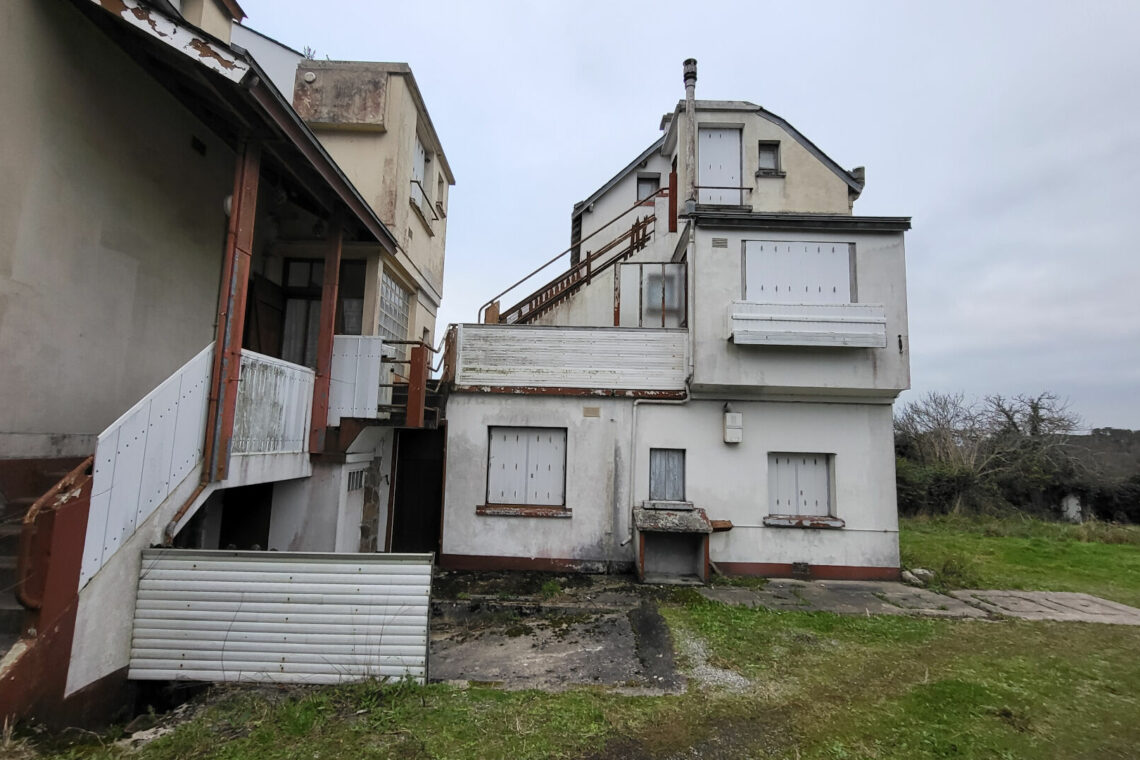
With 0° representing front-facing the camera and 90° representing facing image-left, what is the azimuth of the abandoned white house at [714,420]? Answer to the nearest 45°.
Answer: approximately 0°

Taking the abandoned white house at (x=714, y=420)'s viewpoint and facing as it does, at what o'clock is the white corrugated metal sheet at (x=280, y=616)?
The white corrugated metal sheet is roughly at 1 o'clock from the abandoned white house.

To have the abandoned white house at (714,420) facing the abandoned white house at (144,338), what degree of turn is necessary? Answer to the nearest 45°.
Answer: approximately 45° to its right
